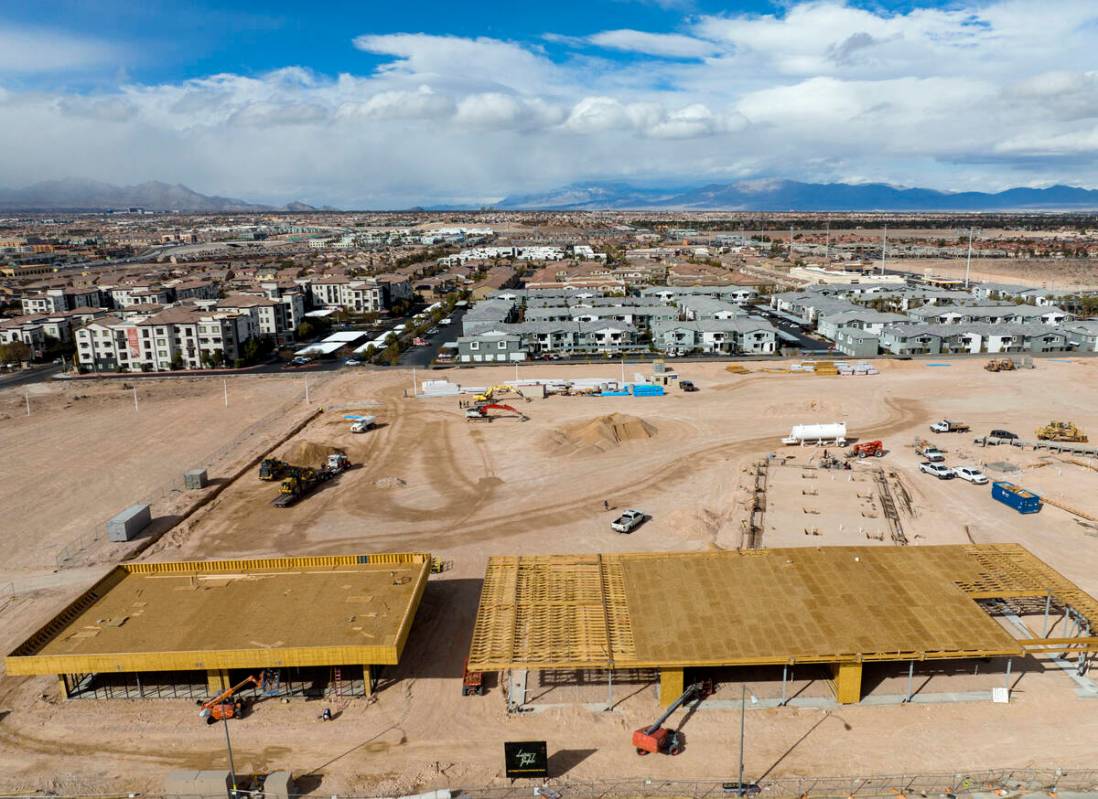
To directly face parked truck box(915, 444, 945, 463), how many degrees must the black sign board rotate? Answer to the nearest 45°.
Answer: approximately 135° to its left

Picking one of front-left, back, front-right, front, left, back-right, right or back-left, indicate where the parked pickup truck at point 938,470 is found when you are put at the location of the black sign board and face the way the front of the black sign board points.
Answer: back-left

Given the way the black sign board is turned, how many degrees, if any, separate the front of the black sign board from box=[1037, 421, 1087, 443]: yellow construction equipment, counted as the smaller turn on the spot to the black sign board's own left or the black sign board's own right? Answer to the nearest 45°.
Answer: approximately 135° to the black sign board's own left

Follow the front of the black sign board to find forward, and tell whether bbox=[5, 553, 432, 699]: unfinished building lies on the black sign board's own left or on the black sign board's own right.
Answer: on the black sign board's own right

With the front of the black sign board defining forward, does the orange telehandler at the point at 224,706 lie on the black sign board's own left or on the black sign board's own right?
on the black sign board's own right

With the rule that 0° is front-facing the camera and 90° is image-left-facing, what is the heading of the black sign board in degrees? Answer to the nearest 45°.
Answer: approximately 0°

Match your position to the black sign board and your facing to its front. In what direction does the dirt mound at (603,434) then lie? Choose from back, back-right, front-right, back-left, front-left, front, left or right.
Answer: back

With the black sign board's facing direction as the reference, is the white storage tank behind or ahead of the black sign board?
behind

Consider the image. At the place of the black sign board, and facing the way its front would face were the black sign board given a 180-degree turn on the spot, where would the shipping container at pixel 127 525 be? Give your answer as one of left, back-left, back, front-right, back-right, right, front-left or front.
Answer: front-left

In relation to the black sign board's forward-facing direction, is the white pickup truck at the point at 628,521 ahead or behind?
behind

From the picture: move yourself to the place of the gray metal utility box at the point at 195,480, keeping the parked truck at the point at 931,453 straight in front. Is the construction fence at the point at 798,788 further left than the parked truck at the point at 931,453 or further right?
right
